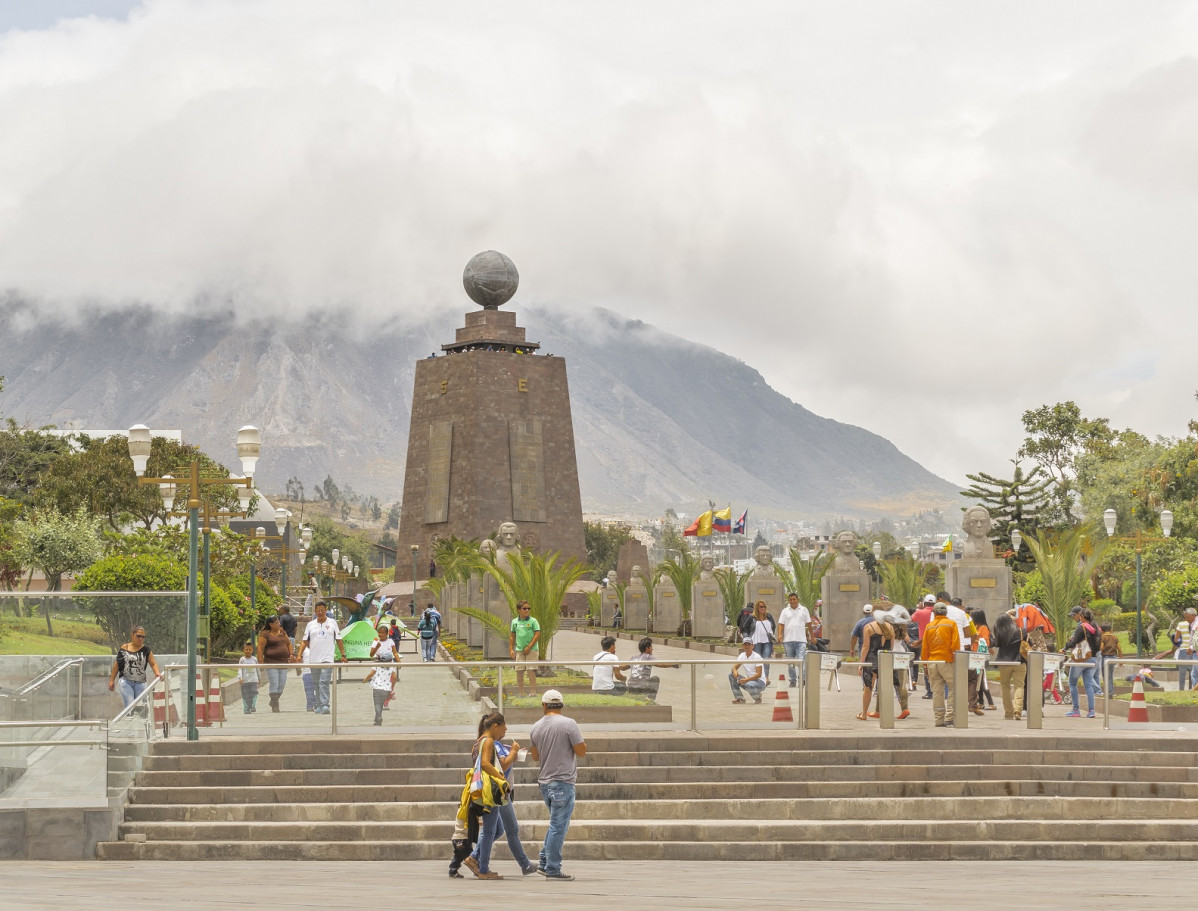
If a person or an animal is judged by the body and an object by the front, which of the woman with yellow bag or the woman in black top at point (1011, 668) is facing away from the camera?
the woman in black top

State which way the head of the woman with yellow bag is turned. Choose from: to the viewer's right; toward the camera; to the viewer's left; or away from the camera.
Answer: to the viewer's right

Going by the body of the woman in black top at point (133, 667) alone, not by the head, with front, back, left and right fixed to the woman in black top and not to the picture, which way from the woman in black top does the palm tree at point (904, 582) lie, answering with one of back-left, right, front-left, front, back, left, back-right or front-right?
back-left

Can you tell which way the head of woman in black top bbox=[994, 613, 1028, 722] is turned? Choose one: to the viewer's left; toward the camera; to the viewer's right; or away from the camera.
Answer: away from the camera

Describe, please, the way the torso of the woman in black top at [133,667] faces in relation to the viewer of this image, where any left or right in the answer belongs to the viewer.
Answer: facing the viewer

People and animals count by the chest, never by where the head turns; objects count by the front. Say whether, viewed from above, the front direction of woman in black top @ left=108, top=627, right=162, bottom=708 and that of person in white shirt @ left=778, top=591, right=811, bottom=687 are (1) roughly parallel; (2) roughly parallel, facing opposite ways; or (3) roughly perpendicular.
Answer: roughly parallel

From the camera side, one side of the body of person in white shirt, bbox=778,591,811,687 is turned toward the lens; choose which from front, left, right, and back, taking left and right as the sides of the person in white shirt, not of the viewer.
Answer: front

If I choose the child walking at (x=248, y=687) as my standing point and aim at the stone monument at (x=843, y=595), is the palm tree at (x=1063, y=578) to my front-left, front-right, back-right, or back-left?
front-right

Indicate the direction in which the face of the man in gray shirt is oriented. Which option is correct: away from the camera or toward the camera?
away from the camera

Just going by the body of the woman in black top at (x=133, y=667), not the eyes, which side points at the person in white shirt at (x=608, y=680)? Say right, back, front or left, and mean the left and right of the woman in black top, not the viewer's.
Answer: left

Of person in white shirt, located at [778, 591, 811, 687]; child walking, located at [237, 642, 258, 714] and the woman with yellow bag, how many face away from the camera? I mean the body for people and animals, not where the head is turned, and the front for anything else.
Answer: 0

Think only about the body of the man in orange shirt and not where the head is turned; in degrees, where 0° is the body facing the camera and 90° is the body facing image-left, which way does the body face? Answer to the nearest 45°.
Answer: approximately 180°
